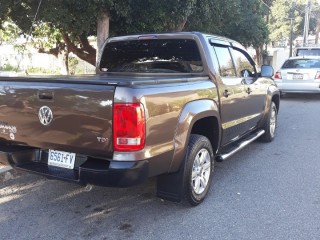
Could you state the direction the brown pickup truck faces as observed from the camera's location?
facing away from the viewer and to the right of the viewer

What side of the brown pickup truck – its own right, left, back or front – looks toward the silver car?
front

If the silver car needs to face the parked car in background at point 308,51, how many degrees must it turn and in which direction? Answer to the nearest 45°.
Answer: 0° — it already faces it

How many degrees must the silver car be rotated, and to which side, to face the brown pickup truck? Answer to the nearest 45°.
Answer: approximately 180°

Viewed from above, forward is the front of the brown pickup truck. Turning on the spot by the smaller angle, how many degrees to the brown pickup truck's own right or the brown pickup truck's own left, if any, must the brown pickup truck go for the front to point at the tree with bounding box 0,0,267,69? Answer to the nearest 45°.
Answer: approximately 45° to the brown pickup truck's own left

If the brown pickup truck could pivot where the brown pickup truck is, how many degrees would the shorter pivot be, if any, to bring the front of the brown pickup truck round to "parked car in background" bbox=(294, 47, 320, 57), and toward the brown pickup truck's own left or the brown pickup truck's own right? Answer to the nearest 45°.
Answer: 0° — it already faces it

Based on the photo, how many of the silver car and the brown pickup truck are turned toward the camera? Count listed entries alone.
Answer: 0

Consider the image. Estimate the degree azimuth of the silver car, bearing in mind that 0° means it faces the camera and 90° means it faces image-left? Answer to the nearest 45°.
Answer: approximately 180°
